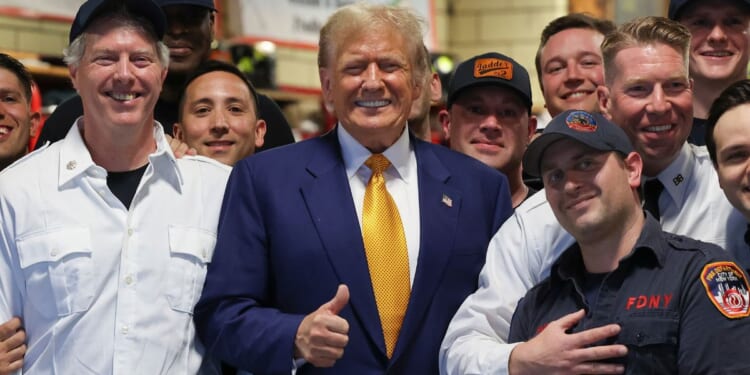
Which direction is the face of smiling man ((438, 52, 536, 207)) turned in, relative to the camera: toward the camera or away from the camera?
toward the camera

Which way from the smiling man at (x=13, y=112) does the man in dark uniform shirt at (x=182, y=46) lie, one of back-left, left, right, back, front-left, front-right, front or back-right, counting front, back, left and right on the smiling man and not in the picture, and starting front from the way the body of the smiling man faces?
left

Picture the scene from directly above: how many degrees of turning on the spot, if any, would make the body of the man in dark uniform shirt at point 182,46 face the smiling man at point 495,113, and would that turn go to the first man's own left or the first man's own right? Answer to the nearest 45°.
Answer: approximately 90° to the first man's own left

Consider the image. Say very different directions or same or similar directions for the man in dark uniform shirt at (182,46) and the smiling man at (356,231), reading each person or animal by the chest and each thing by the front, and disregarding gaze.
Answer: same or similar directions

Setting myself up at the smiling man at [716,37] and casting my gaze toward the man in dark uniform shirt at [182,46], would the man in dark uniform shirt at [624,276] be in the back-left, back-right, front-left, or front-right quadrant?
front-left

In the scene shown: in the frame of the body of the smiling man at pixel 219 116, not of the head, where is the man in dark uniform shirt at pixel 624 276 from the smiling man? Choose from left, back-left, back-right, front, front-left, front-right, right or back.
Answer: front-left

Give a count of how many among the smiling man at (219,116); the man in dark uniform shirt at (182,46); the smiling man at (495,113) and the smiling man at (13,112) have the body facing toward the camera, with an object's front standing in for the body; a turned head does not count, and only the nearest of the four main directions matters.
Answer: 4

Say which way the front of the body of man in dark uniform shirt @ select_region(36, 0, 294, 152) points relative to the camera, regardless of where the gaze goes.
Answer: toward the camera

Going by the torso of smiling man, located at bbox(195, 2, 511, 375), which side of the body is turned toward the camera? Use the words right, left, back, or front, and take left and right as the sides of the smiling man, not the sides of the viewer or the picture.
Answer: front

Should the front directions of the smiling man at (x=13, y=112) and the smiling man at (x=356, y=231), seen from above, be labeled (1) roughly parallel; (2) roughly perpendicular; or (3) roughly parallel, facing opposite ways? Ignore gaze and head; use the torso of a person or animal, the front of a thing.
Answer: roughly parallel

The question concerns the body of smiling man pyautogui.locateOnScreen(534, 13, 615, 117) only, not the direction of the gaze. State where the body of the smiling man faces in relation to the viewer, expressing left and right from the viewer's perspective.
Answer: facing the viewer

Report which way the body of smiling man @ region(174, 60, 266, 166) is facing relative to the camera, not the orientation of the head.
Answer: toward the camera

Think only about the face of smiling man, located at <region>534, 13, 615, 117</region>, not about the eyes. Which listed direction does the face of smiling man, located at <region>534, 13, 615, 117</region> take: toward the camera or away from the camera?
toward the camera
